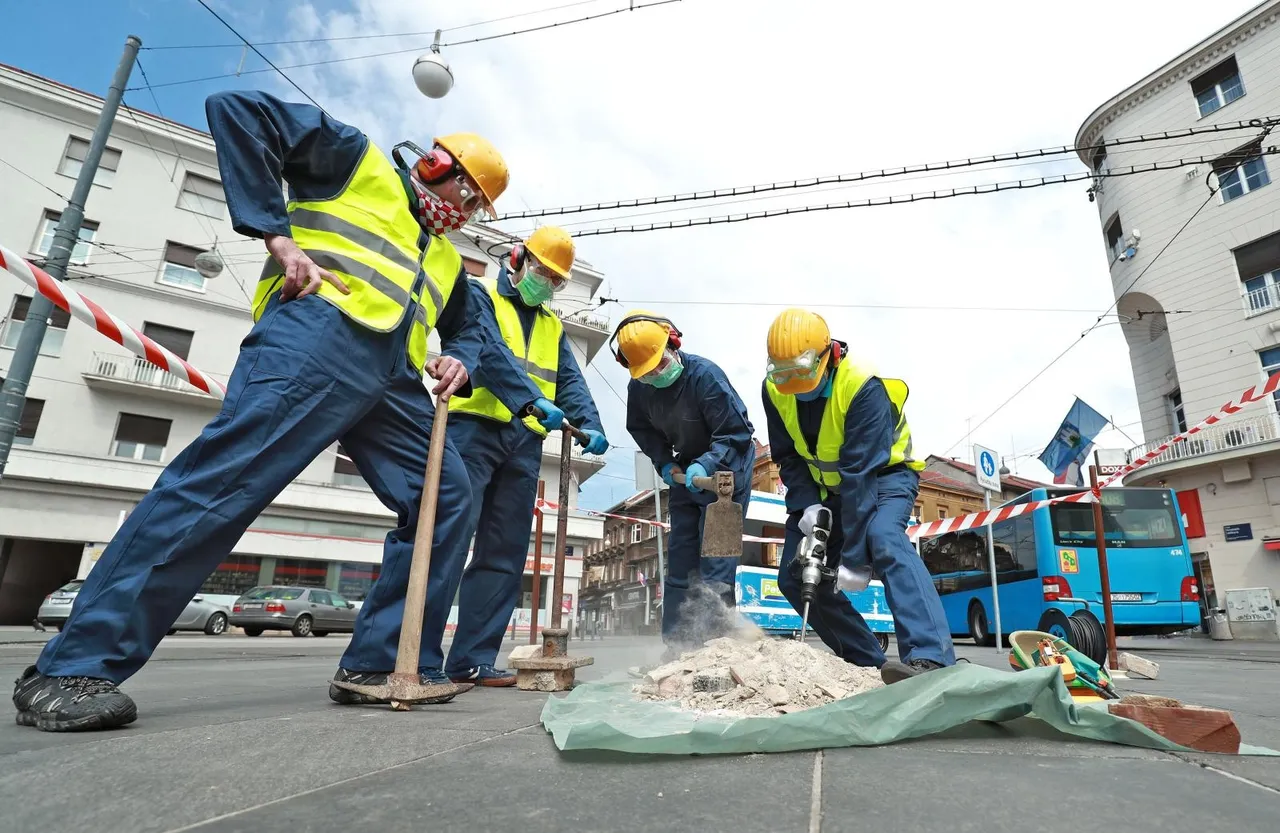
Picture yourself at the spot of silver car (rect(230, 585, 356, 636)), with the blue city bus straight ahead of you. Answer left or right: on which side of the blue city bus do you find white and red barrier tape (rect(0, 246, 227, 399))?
right

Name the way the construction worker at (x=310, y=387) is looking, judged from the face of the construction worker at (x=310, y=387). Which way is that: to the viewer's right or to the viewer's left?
to the viewer's right

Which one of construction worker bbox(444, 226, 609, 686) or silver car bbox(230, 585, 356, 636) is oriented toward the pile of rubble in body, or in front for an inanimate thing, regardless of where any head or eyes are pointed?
the construction worker

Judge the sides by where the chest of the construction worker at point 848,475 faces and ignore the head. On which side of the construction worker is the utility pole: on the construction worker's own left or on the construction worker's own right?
on the construction worker's own right

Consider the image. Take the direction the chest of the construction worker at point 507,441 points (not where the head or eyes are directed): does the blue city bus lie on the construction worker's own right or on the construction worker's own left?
on the construction worker's own left

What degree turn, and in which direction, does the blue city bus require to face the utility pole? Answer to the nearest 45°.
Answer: approximately 90° to its left

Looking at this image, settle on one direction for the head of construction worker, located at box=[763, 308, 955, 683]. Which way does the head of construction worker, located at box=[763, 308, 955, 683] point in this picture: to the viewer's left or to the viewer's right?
to the viewer's left

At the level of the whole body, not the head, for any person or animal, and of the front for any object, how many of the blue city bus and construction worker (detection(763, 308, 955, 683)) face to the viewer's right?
0

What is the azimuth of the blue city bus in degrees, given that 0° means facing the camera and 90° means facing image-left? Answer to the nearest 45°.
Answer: approximately 135°

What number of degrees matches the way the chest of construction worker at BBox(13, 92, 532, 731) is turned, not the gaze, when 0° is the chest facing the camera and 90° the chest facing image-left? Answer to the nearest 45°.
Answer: approximately 315°

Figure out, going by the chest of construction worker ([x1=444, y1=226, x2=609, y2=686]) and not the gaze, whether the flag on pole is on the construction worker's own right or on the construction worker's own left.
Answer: on the construction worker's own left

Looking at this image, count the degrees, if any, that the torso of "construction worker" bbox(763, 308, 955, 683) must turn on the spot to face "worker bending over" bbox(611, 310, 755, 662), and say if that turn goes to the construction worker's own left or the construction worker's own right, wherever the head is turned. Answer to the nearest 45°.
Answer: approximately 90° to the construction worker's own right
